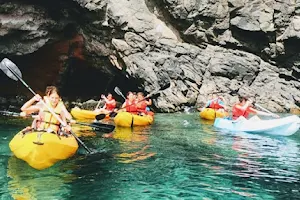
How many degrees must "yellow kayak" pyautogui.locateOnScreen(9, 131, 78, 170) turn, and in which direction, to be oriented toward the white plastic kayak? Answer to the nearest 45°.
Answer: approximately 135° to its left

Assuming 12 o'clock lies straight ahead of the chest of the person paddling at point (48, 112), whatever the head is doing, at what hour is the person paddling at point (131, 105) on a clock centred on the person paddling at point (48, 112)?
the person paddling at point (131, 105) is roughly at 7 o'clock from the person paddling at point (48, 112).

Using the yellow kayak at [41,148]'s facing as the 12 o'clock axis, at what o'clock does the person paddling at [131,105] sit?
The person paddling is roughly at 7 o'clock from the yellow kayak.

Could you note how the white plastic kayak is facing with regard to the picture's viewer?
facing to the right of the viewer

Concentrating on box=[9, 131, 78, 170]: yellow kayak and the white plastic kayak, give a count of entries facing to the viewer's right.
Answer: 1

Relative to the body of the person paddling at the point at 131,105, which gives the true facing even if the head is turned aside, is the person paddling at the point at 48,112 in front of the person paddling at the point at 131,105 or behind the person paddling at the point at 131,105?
in front

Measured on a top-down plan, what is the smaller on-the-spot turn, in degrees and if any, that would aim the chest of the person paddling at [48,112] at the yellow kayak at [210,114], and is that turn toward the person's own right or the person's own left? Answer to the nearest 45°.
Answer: approximately 135° to the person's own left

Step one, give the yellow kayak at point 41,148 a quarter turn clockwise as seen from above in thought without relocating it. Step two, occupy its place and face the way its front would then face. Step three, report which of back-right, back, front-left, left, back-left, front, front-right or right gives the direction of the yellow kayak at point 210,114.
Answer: back-right

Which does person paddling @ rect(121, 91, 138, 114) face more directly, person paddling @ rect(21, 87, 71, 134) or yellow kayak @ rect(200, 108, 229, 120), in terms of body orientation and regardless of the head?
the person paddling

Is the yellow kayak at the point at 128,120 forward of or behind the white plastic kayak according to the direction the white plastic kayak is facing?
behind

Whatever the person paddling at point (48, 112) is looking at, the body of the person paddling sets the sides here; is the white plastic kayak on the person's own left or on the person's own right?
on the person's own left
